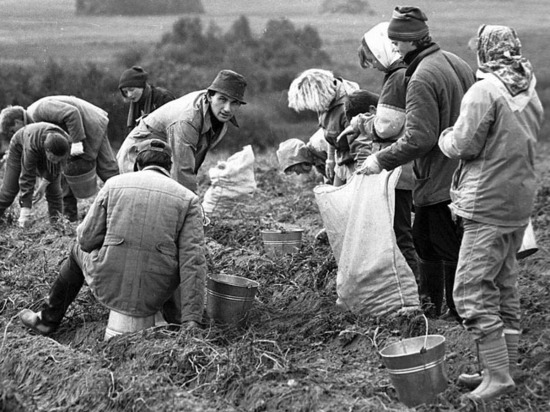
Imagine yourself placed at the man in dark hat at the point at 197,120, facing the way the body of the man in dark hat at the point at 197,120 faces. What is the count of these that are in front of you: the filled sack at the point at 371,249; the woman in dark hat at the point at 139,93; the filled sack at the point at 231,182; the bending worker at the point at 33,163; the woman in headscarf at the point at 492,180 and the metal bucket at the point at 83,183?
2

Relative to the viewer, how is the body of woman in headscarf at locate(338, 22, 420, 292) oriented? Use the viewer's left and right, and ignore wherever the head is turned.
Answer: facing to the left of the viewer

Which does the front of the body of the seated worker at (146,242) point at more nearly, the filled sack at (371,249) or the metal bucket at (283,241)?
the metal bucket

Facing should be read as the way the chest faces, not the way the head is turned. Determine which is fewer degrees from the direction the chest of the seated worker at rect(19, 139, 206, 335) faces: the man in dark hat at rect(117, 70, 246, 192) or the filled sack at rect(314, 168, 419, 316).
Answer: the man in dark hat

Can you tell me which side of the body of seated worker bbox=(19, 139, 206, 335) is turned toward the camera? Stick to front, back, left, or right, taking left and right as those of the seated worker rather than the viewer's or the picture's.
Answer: back

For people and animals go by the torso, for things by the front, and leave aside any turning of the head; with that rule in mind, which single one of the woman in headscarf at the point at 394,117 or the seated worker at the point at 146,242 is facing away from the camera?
the seated worker

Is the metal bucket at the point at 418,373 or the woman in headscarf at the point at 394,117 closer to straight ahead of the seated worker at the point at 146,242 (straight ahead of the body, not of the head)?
the woman in headscarf

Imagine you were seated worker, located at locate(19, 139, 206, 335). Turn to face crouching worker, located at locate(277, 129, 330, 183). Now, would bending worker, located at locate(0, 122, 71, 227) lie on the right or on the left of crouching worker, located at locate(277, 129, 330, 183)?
left

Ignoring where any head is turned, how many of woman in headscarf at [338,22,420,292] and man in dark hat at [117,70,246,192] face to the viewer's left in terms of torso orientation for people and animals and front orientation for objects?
1

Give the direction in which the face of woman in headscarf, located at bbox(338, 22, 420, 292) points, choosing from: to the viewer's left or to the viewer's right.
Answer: to the viewer's left

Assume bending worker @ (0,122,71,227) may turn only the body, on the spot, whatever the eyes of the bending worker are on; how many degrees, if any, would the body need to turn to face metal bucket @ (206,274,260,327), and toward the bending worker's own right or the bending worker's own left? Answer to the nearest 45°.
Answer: approximately 45° to the bending worker's own right

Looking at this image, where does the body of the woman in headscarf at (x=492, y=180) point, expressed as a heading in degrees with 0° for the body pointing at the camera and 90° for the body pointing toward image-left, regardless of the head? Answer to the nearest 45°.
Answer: approximately 135°
